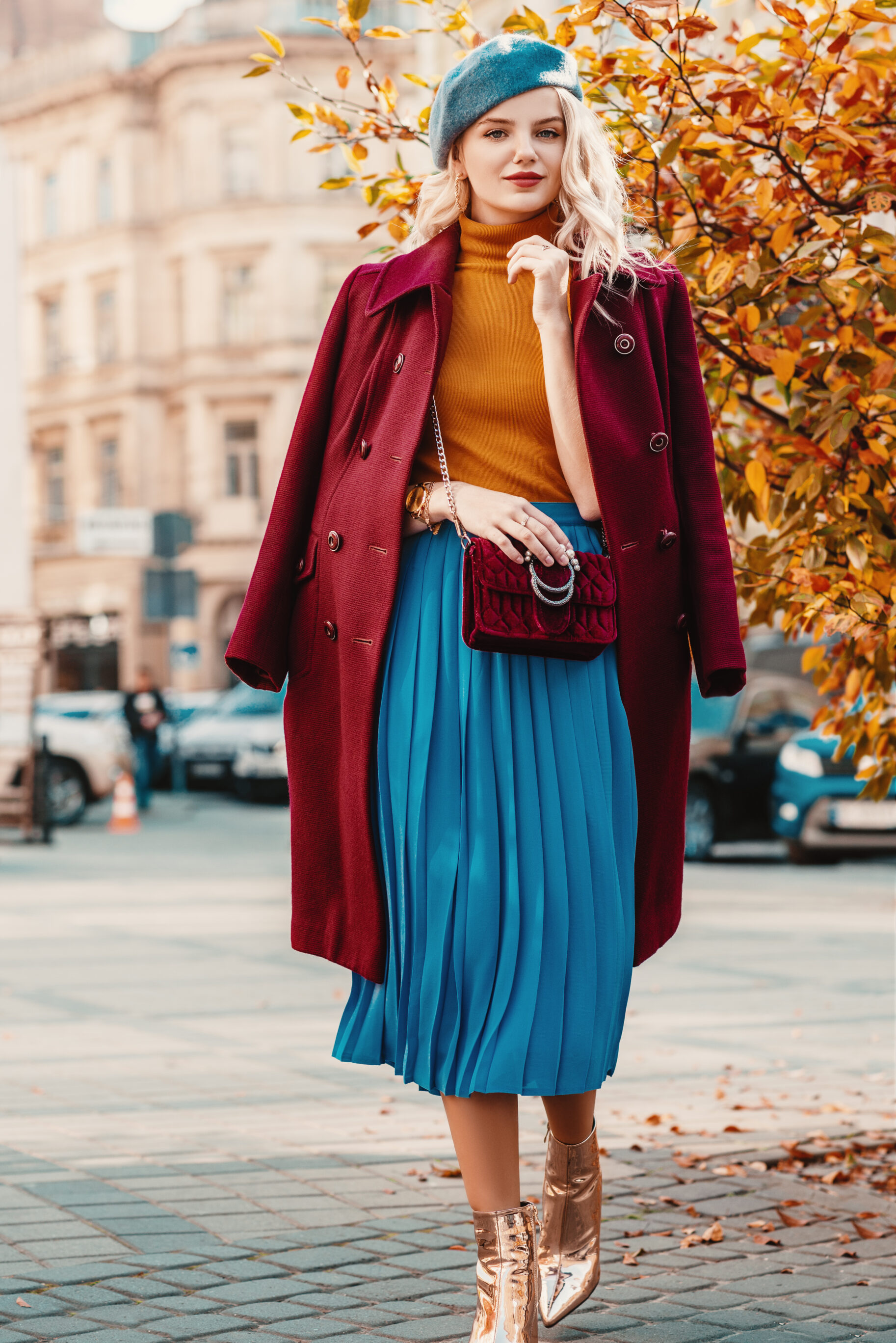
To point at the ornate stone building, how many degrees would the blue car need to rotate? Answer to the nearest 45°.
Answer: approximately 135° to its right

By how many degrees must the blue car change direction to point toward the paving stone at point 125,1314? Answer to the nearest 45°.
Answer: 0° — it already faces it

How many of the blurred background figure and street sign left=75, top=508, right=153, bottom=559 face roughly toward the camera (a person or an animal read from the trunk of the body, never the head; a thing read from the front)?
2

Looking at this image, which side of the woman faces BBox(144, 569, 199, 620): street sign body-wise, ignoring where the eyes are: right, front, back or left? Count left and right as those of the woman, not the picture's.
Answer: back

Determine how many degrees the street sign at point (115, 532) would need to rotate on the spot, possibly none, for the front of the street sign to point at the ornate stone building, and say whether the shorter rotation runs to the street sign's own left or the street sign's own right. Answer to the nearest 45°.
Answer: approximately 180°

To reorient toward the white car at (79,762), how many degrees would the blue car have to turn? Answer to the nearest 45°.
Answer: approximately 135° to its right

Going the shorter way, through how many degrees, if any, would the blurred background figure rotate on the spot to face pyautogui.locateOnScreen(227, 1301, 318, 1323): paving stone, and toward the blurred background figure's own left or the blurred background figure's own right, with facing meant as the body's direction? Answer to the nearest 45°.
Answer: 0° — they already face it

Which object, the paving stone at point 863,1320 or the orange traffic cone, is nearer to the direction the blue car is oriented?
the paving stone

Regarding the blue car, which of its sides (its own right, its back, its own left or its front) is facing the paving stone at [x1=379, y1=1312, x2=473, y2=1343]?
front
